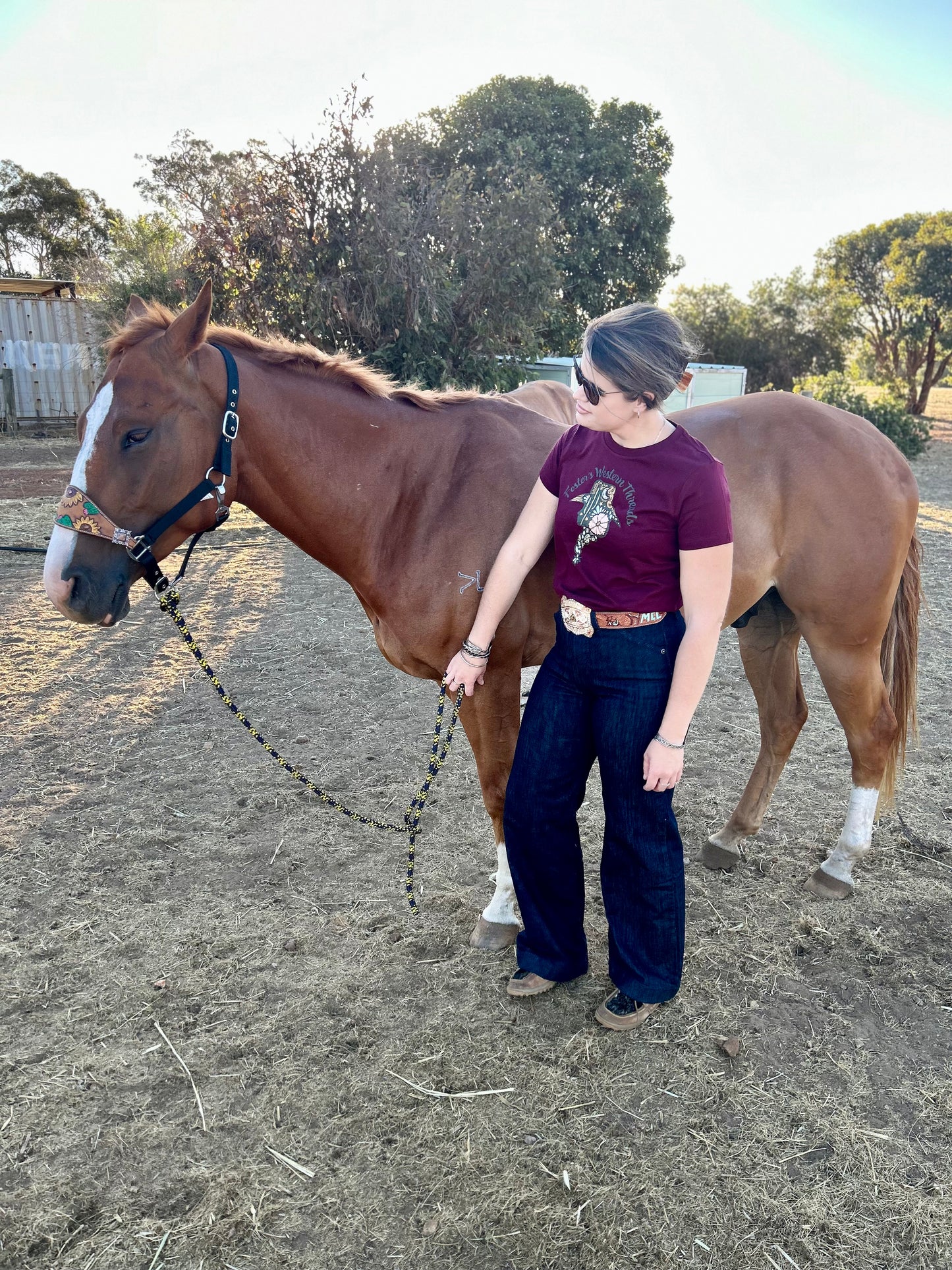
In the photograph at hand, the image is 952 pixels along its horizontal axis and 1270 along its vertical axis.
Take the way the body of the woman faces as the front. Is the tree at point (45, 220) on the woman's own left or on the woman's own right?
on the woman's own right

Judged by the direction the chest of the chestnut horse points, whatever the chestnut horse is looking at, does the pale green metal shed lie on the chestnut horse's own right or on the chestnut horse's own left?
on the chestnut horse's own right

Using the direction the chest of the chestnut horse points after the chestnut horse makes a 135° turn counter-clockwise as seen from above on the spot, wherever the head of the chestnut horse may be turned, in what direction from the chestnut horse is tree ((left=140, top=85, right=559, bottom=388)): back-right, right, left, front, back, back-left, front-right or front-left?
back-left

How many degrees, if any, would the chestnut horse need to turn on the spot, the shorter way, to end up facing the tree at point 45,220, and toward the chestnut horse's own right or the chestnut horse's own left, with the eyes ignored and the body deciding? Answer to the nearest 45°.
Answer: approximately 45° to the chestnut horse's own right

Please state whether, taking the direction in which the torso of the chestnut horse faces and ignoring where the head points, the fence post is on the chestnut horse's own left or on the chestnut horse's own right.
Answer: on the chestnut horse's own right

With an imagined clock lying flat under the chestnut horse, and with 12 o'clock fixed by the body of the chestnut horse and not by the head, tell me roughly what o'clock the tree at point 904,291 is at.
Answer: The tree is roughly at 4 o'clock from the chestnut horse.

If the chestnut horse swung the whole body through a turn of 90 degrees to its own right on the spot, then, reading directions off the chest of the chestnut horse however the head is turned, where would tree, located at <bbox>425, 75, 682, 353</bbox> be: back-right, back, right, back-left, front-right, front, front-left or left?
front

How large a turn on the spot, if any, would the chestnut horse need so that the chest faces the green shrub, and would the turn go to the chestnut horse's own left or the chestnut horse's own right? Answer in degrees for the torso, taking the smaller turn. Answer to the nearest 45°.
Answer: approximately 135° to the chestnut horse's own right

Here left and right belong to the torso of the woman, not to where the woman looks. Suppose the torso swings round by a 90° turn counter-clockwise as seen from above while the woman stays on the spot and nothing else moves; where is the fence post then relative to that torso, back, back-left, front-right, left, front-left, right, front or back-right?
back

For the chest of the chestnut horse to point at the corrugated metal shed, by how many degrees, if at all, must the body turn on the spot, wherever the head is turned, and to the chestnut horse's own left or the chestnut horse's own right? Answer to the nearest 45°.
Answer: approximately 45° to the chestnut horse's own right

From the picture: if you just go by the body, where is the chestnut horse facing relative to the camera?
to the viewer's left

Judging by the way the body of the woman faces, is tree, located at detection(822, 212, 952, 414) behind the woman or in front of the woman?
behind
